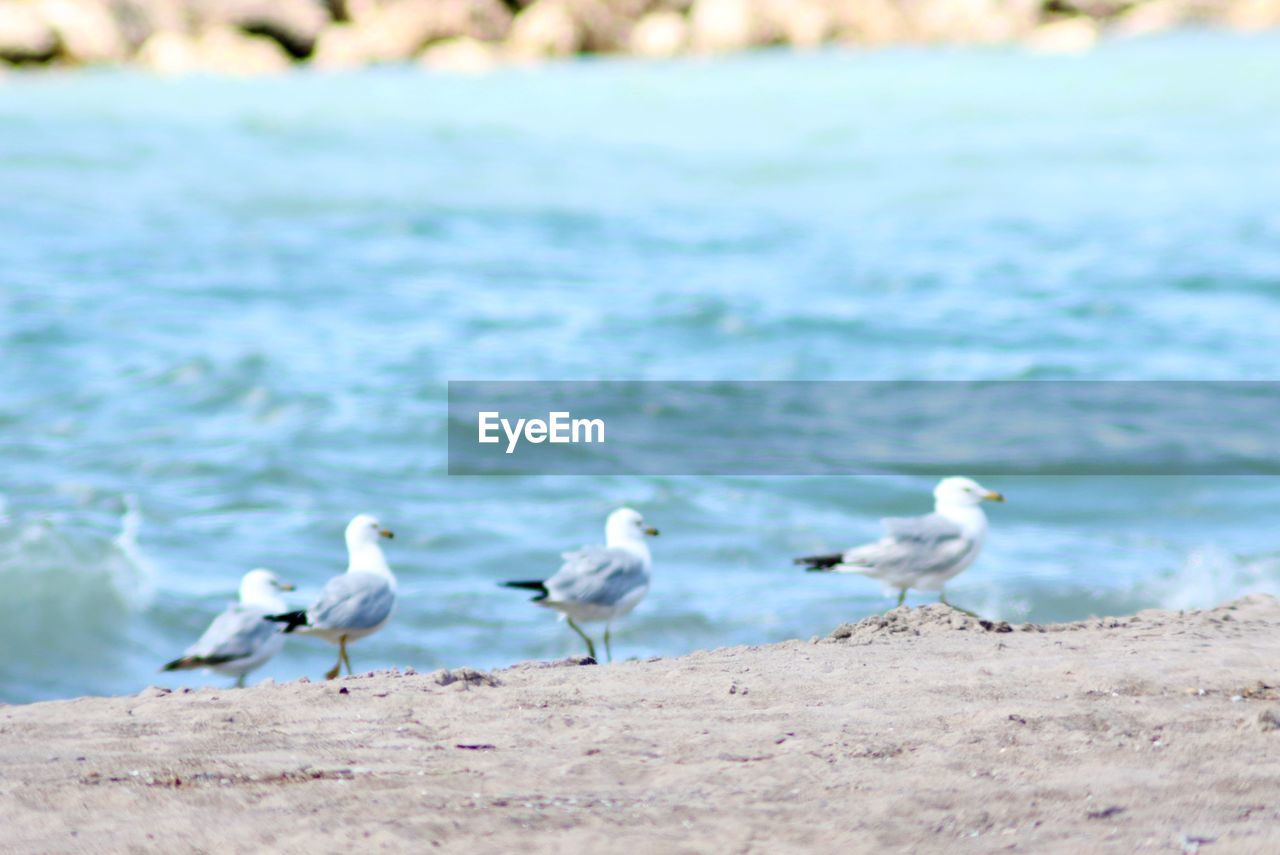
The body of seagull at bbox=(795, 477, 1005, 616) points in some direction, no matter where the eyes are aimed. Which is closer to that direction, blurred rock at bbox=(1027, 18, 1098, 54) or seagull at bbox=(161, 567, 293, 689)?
the blurred rock

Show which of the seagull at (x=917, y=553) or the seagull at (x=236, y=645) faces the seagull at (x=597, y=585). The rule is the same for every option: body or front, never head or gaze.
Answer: the seagull at (x=236, y=645)

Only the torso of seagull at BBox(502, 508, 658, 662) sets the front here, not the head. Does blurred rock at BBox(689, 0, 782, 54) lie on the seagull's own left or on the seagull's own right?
on the seagull's own left

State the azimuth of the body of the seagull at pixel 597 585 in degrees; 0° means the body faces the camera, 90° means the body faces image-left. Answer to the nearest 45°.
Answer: approximately 270°

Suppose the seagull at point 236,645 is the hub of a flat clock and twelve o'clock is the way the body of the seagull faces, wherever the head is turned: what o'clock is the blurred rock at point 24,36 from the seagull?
The blurred rock is roughly at 9 o'clock from the seagull.

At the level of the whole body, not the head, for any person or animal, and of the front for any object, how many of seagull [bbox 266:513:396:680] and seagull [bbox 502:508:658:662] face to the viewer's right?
2

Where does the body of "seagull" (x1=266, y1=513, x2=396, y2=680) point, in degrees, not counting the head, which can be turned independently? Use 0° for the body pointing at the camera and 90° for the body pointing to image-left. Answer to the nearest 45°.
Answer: approximately 270°

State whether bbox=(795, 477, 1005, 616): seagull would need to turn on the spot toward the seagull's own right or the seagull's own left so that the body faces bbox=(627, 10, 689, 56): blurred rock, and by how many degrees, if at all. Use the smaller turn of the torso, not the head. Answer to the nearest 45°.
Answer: approximately 90° to the seagull's own left

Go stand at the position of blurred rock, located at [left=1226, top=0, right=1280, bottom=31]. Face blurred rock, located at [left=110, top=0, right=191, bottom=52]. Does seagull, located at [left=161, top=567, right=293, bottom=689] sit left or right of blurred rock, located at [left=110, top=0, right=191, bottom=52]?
left

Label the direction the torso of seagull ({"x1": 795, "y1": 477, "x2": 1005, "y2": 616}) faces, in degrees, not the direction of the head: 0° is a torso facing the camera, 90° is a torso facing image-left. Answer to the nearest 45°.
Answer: approximately 270°

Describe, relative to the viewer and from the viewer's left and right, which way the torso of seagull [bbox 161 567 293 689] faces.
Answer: facing to the right of the viewer

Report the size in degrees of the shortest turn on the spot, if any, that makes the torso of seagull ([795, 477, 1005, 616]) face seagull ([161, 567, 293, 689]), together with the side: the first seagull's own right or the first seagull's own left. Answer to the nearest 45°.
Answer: approximately 180°
